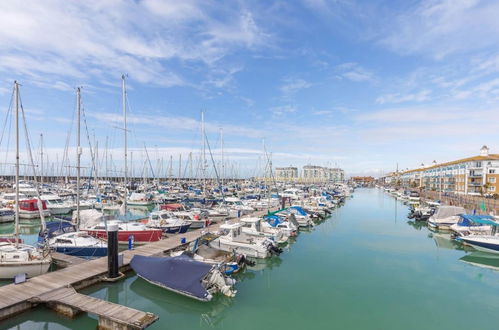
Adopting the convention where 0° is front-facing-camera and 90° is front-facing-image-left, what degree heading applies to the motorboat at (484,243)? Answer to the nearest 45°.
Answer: approximately 90°

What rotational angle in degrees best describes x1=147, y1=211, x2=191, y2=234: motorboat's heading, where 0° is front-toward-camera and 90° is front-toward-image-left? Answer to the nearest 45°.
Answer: approximately 315°
